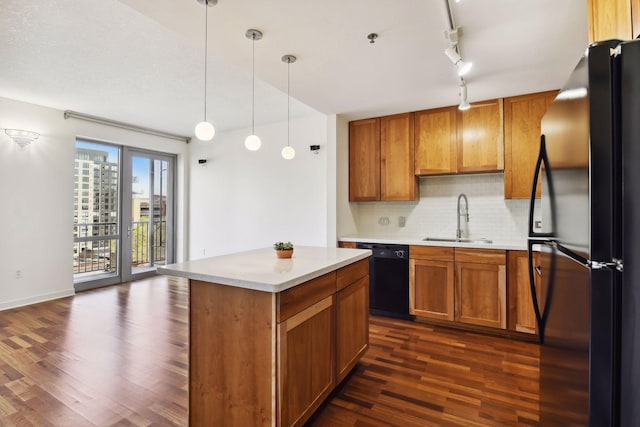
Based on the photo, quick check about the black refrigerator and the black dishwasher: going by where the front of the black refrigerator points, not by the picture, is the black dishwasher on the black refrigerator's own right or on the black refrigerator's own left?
on the black refrigerator's own right

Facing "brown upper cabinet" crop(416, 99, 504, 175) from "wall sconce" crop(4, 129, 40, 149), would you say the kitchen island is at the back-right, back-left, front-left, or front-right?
front-right

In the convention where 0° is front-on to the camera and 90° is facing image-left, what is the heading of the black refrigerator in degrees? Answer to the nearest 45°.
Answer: approximately 90°

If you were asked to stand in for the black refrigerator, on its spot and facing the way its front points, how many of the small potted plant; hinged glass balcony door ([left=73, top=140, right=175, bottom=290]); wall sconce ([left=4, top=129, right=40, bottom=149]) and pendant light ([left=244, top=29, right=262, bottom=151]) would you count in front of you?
4

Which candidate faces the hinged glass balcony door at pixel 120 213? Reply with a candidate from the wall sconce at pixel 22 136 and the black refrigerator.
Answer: the black refrigerator

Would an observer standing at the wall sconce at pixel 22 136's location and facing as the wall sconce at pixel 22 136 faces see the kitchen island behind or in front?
in front

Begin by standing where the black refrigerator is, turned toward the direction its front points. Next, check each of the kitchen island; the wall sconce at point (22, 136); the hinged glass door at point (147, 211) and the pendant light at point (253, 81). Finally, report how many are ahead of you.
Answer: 4

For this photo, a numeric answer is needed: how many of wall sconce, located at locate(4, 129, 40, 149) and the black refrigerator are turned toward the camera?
1

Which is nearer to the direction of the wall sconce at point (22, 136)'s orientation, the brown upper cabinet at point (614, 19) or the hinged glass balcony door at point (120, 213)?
the brown upper cabinet

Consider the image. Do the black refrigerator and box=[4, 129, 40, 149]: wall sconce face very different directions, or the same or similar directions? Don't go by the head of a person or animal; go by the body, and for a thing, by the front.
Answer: very different directions

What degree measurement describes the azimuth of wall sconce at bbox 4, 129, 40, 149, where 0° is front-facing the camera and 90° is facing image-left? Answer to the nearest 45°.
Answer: approximately 0°

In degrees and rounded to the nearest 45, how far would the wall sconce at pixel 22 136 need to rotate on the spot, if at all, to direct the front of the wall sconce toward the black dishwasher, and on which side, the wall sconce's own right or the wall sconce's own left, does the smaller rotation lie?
approximately 45° to the wall sconce's own left

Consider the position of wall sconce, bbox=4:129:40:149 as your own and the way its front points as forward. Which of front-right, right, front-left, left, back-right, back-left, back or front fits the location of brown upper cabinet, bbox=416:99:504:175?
front-left
